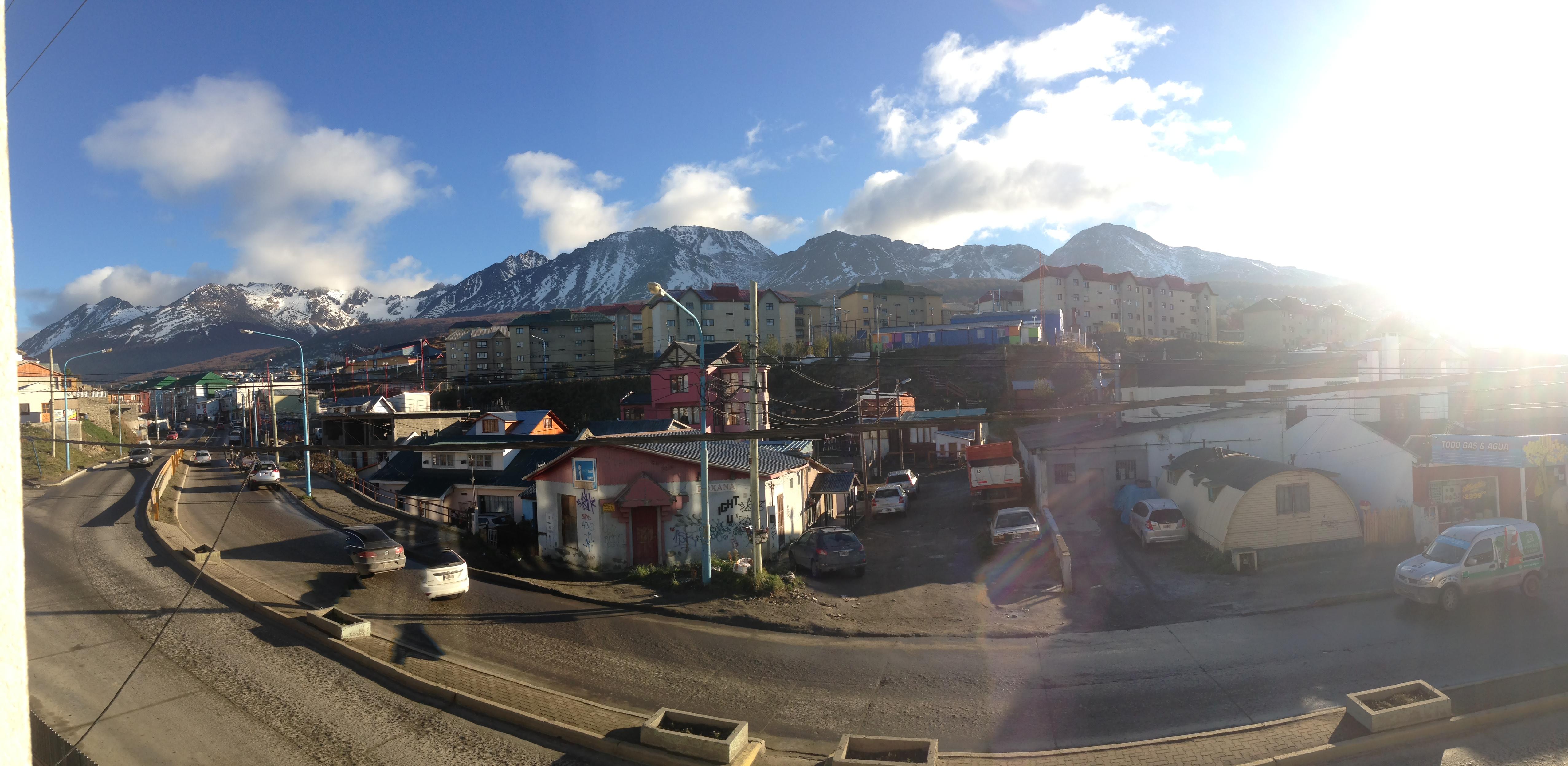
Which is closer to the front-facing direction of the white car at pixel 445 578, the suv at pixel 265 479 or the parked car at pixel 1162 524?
the suv

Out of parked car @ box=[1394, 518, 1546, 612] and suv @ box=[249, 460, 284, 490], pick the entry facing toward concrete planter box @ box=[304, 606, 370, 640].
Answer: the parked car

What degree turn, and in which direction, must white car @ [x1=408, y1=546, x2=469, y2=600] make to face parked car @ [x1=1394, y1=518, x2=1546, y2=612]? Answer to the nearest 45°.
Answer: approximately 180°

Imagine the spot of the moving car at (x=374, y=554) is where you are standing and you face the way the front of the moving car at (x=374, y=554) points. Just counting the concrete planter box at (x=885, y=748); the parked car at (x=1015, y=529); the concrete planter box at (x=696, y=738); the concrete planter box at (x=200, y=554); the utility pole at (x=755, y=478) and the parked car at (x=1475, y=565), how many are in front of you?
1

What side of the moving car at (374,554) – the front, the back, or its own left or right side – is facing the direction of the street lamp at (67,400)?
front

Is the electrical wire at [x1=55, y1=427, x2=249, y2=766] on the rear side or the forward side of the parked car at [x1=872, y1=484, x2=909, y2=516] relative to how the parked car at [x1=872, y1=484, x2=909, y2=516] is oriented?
on the rear side

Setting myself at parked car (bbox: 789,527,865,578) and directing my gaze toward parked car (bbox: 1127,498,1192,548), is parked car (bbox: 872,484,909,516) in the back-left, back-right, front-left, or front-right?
front-left

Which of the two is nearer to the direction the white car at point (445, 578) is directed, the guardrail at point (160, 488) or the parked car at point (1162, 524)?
the guardrail

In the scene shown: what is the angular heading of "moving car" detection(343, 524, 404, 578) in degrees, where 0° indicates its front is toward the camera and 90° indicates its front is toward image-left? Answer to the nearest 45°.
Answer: approximately 135°

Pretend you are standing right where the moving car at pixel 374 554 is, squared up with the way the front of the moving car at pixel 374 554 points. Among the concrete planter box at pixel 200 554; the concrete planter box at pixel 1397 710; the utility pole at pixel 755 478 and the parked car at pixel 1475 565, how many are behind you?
3

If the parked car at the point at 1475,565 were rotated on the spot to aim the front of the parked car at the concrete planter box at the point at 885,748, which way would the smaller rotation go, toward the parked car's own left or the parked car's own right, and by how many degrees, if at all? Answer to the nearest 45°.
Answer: approximately 45° to the parked car's own left

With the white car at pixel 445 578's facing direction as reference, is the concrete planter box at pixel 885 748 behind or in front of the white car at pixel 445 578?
behind

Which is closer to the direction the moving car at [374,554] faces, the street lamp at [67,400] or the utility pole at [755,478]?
the street lamp

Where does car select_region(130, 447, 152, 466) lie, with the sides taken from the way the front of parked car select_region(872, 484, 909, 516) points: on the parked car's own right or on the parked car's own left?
on the parked car's own left

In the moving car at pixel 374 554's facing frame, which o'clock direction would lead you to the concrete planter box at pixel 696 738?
The concrete planter box is roughly at 7 o'clock from the moving car.

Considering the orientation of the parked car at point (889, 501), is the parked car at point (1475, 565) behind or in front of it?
behind

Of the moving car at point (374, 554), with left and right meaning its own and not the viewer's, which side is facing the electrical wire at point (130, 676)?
left

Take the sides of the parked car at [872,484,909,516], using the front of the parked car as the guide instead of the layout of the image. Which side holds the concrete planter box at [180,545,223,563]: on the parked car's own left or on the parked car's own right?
on the parked car's own left

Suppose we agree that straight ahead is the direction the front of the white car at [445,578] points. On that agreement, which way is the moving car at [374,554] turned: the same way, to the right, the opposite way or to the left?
the same way
